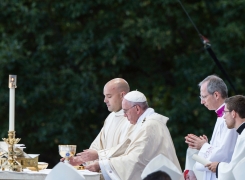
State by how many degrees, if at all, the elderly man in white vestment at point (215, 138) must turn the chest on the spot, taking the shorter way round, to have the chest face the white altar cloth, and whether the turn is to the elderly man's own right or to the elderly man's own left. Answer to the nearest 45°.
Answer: approximately 45° to the elderly man's own left

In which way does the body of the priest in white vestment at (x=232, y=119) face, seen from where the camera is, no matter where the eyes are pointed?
to the viewer's left

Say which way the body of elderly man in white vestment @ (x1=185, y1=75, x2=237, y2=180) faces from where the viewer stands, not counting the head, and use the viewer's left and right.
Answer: facing to the left of the viewer

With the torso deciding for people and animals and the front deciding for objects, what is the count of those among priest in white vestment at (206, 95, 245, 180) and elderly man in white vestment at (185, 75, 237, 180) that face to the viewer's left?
2

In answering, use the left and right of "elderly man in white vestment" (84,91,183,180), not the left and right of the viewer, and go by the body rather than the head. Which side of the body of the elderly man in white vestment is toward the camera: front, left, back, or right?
left

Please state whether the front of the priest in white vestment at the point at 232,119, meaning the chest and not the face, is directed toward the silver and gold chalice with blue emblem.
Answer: yes
